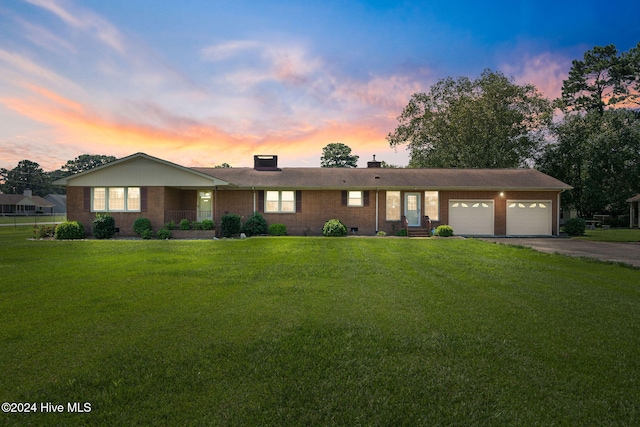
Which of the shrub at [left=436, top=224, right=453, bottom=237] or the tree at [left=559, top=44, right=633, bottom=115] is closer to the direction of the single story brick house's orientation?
the shrub

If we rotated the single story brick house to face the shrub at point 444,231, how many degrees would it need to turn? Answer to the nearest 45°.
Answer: approximately 45° to its left

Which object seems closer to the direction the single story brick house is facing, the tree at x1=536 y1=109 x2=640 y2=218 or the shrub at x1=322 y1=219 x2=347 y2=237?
the shrub

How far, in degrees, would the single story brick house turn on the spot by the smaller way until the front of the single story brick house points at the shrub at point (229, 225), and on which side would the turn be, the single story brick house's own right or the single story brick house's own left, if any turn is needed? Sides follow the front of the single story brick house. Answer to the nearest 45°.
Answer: approximately 90° to the single story brick house's own right

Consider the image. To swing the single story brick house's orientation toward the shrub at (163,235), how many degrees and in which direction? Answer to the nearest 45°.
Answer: approximately 90° to its right

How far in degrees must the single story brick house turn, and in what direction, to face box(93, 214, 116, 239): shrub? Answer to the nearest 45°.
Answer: approximately 90° to its right

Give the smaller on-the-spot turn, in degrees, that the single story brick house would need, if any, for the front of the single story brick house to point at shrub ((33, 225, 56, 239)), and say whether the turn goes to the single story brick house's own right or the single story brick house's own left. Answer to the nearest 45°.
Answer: approximately 90° to the single story brick house's own right

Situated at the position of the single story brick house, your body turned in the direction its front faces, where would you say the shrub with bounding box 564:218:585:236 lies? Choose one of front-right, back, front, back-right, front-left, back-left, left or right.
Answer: left

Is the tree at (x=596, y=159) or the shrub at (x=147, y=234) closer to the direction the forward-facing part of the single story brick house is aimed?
the shrub

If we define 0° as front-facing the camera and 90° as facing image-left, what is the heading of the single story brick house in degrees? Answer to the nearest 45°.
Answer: approximately 0°

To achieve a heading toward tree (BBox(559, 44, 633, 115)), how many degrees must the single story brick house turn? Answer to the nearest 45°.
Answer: approximately 135° to its left
